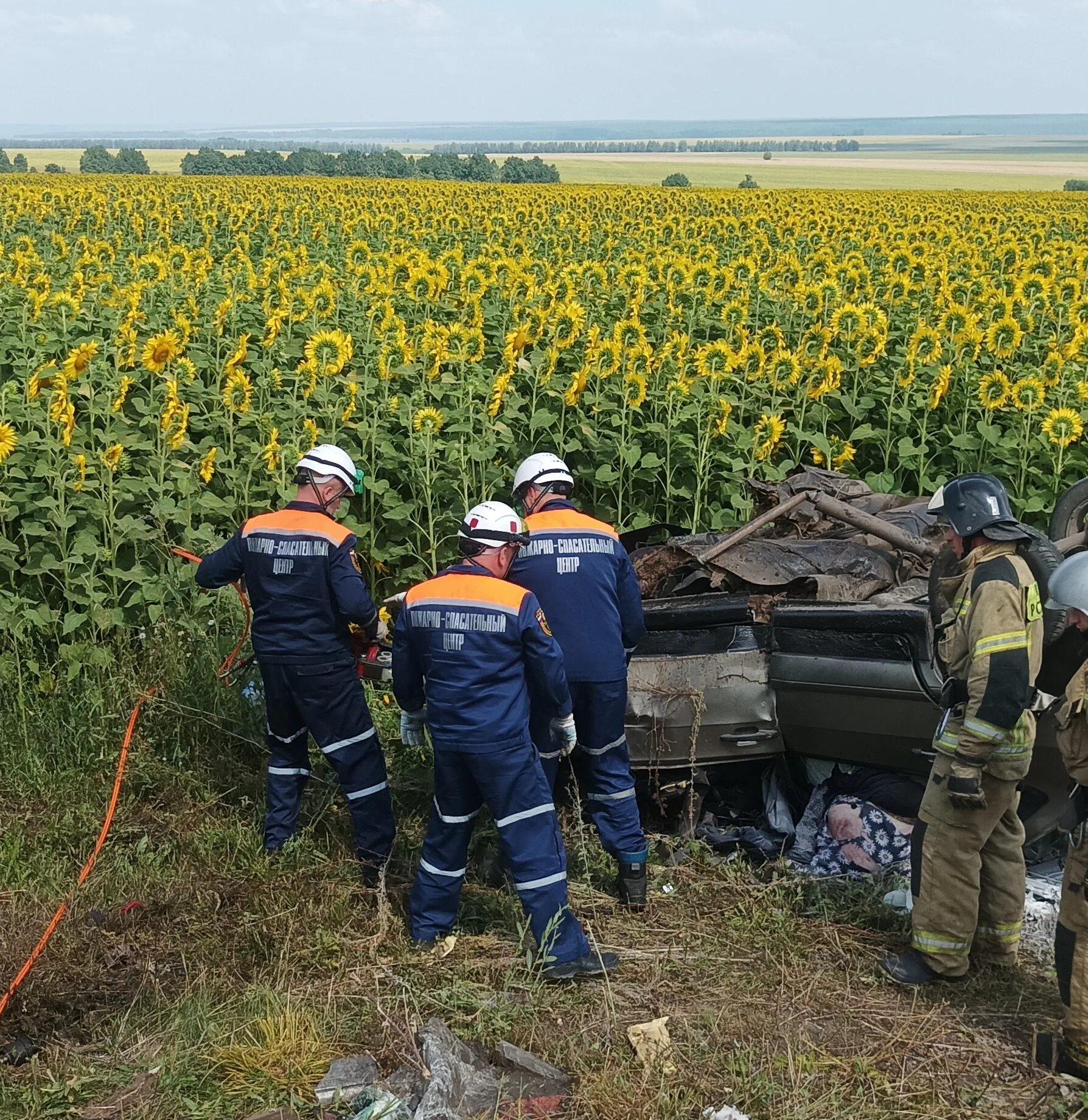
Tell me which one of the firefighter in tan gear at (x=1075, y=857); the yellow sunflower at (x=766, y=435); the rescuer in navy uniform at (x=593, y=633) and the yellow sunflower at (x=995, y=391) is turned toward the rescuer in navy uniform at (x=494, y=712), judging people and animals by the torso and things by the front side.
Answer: the firefighter in tan gear

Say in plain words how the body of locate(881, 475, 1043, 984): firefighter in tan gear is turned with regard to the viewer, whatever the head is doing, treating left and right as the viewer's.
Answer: facing to the left of the viewer

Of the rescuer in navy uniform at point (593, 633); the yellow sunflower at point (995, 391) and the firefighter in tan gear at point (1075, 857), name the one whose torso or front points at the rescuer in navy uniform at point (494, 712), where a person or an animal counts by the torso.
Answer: the firefighter in tan gear

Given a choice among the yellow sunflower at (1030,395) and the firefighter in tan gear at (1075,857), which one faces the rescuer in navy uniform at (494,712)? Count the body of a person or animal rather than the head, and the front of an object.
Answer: the firefighter in tan gear

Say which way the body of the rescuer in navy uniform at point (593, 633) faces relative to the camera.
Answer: away from the camera

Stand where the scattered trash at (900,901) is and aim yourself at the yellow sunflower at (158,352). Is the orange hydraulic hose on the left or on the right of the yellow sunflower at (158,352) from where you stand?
left

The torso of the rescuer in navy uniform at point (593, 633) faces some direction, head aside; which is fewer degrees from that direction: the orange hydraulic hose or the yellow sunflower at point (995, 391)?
the yellow sunflower

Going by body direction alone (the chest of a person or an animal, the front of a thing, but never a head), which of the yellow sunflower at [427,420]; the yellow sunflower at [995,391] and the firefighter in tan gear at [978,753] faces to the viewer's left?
the firefighter in tan gear

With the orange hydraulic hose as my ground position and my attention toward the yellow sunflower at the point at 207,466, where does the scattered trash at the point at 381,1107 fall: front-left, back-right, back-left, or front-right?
back-right

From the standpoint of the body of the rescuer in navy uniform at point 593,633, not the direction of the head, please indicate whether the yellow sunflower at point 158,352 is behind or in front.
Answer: in front

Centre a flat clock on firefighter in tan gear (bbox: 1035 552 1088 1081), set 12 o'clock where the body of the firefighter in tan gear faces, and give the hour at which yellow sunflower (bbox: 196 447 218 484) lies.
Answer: The yellow sunflower is roughly at 1 o'clock from the firefighter in tan gear.

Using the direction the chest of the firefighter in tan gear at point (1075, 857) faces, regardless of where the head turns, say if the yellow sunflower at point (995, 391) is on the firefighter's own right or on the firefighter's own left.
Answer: on the firefighter's own right
